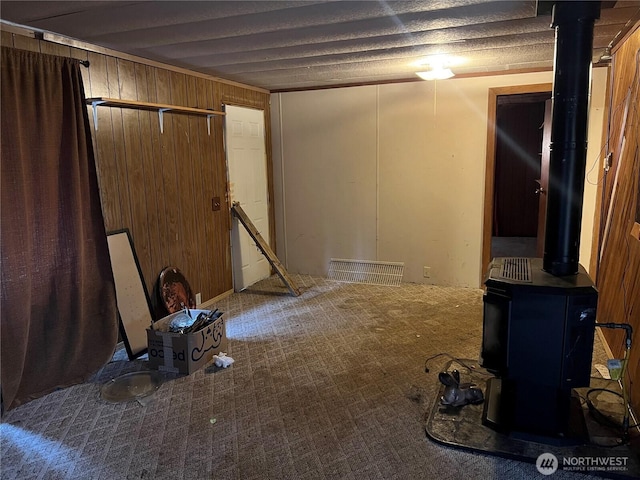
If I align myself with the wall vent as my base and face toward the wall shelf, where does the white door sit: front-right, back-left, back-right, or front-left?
front-right

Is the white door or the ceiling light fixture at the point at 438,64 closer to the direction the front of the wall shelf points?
the ceiling light fixture

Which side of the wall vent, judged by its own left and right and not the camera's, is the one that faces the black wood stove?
front

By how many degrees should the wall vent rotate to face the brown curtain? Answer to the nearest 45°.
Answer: approximately 45° to its right

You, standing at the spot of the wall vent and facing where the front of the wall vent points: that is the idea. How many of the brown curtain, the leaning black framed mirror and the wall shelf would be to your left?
0

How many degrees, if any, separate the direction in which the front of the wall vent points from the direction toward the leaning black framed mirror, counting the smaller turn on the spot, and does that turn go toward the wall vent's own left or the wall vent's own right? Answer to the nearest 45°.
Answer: approximately 45° to the wall vent's own right

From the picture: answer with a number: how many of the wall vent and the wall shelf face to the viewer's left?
0

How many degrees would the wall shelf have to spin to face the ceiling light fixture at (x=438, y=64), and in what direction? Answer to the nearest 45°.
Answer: approximately 45° to its left

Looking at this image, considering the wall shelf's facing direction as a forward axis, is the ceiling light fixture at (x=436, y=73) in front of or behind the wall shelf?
in front

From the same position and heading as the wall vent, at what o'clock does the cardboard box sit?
The cardboard box is roughly at 1 o'clock from the wall vent.

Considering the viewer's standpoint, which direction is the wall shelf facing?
facing the viewer and to the right of the viewer

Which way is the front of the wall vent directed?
toward the camera

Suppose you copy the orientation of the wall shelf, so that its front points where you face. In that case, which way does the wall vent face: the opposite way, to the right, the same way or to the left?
to the right

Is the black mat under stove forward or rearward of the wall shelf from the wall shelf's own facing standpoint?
forward

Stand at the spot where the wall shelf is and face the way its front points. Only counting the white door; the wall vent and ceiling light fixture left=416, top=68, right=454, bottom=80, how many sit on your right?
0
